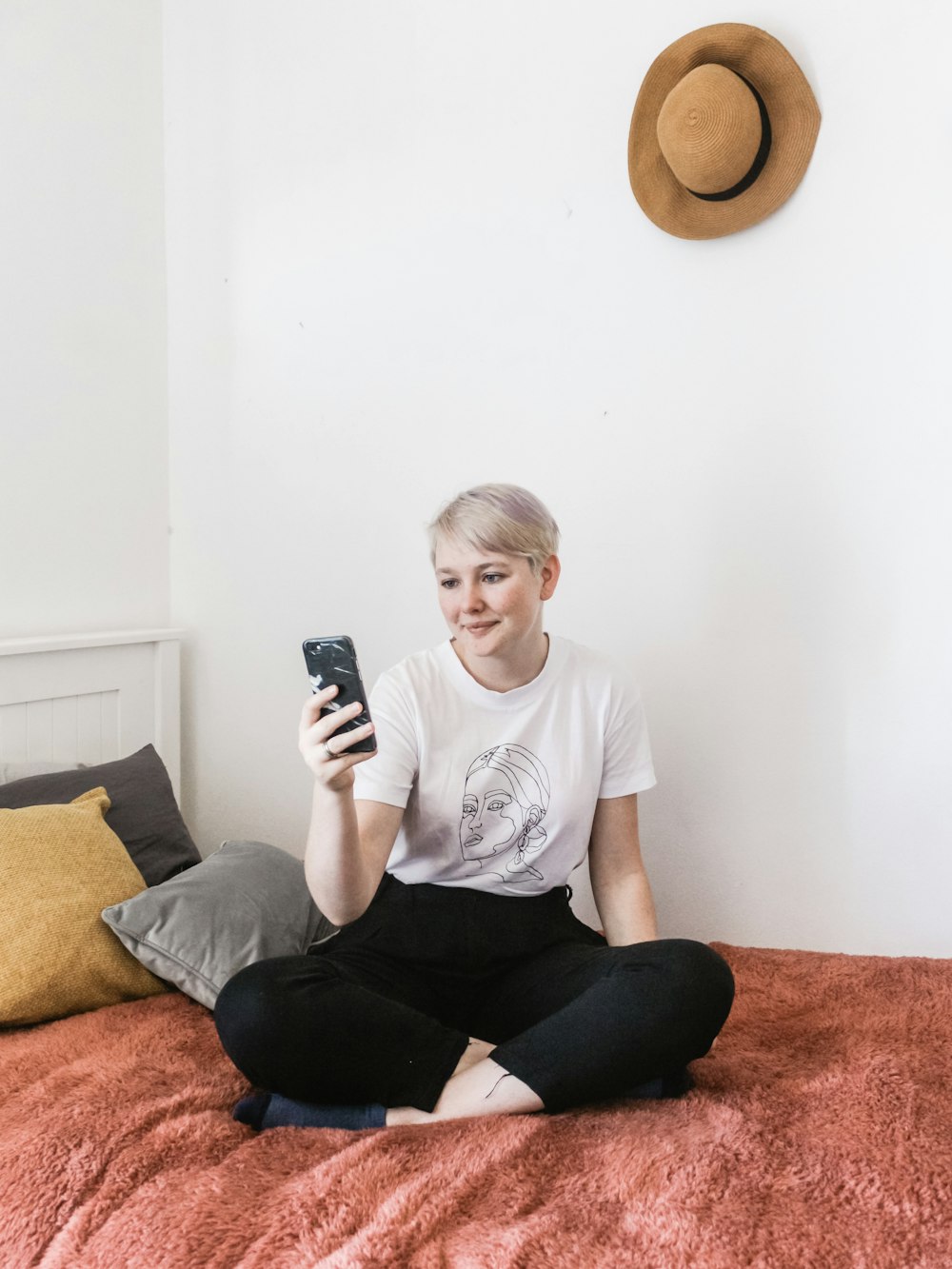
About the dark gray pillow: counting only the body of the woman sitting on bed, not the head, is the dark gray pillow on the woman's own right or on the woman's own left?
on the woman's own right

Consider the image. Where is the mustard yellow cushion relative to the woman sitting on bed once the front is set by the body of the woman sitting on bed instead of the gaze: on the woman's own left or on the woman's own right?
on the woman's own right

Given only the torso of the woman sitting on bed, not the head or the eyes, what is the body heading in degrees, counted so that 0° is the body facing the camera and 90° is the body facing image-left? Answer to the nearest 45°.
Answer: approximately 0°
